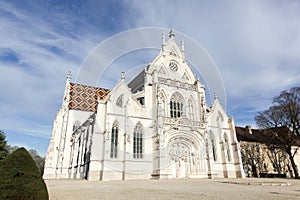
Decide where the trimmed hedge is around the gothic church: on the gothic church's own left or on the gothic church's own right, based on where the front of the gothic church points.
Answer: on the gothic church's own right

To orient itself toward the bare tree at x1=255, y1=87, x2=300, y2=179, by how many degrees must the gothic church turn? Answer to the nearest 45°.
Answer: approximately 45° to its left

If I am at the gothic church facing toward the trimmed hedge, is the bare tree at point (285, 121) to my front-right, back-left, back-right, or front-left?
back-left

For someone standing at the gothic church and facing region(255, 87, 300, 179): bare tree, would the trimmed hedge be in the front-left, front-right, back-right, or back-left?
back-right

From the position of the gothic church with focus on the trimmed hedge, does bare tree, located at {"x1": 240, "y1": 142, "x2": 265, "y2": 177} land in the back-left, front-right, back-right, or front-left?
back-left

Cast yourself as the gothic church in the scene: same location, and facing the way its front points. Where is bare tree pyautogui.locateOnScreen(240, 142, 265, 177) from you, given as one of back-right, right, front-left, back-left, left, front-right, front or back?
left

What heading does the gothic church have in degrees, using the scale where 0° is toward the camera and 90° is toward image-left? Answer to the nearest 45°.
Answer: approximately 315°
